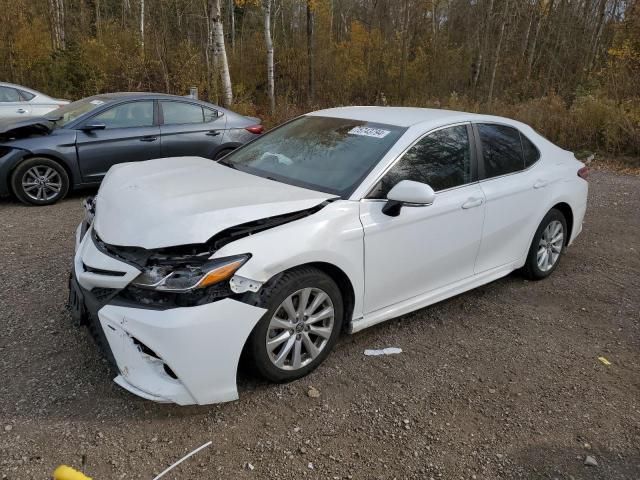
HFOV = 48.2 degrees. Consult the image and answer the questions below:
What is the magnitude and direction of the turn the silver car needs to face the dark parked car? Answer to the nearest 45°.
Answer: approximately 90° to its left

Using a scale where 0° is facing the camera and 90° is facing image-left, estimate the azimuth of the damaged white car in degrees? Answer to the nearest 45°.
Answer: approximately 45°

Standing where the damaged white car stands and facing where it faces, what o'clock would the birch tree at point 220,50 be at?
The birch tree is roughly at 4 o'clock from the damaged white car.

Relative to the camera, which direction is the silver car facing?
to the viewer's left

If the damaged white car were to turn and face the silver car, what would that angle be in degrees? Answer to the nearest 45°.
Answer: approximately 90° to its right

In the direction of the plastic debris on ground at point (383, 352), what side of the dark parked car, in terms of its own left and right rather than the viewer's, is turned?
left

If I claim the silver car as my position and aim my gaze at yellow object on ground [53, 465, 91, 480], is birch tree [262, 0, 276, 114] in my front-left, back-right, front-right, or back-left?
back-left

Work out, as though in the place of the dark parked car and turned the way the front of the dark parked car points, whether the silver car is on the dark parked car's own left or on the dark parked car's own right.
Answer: on the dark parked car's own right

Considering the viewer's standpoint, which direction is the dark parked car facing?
facing to the left of the viewer

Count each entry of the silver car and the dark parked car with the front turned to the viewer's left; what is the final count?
2
